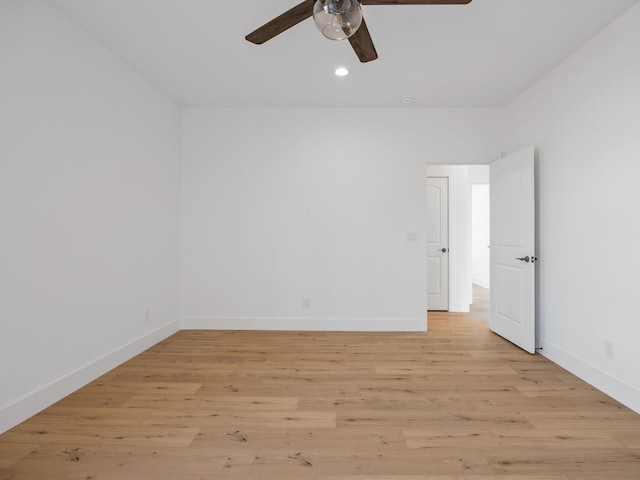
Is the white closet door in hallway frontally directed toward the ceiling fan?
yes

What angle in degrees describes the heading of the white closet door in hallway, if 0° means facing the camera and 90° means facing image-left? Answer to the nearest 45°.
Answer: approximately 0°

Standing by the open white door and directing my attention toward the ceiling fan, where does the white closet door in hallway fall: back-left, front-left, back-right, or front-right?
back-right

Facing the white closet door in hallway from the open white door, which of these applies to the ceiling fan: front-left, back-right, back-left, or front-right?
back-left

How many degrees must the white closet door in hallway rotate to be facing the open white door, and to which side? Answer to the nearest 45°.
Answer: approximately 45° to its left
